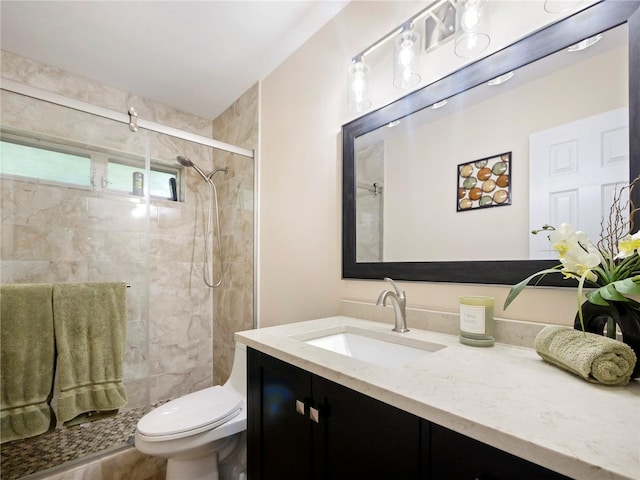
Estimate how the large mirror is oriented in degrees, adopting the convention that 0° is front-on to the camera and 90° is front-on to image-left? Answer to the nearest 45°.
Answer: approximately 45°

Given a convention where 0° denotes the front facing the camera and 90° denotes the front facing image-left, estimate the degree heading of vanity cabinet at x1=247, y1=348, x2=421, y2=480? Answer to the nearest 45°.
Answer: approximately 45°

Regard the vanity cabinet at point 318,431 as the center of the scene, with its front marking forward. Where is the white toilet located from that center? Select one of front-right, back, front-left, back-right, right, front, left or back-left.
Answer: right

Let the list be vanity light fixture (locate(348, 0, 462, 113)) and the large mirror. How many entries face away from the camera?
0

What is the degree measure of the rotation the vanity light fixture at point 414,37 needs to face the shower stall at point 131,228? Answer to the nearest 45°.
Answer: approximately 45° to its right
